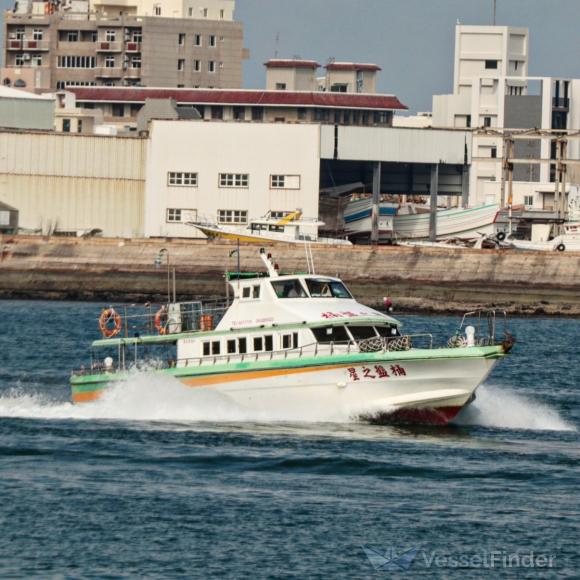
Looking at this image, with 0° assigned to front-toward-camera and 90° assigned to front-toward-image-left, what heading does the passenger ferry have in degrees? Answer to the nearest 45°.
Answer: approximately 315°
